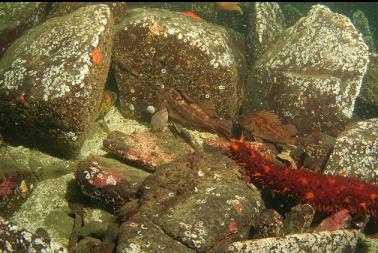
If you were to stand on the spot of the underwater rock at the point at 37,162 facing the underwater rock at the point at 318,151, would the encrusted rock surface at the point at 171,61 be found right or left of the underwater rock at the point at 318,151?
left

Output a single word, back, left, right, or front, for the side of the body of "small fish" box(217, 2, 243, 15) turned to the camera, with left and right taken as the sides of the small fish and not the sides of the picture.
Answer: left

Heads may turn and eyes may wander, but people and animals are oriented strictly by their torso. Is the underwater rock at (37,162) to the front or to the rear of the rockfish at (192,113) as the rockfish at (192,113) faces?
to the front

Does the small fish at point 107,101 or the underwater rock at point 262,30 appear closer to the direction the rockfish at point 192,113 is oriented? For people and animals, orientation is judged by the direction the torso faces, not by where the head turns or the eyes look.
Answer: the small fish

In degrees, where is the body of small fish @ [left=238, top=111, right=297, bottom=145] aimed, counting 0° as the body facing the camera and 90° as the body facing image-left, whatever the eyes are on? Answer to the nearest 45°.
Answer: approximately 90°

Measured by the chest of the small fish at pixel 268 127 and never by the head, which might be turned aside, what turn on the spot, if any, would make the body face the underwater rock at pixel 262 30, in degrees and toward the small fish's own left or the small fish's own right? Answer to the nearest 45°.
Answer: approximately 90° to the small fish's own right

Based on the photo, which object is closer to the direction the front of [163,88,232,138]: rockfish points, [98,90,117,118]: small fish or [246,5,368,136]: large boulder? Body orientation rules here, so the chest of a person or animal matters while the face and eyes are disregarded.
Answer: the small fish

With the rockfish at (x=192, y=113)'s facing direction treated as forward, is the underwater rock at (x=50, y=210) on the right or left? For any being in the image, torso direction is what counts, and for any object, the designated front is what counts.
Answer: on its left

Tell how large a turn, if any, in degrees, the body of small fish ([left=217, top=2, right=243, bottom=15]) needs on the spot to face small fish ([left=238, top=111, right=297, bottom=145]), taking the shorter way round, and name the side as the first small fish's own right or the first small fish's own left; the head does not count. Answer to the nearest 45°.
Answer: approximately 90° to the first small fish's own left

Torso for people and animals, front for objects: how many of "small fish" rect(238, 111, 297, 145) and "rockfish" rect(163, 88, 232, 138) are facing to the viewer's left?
2

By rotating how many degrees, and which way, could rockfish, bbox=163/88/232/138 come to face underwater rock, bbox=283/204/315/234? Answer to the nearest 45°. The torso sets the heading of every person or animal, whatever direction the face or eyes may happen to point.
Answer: approximately 135° to its left

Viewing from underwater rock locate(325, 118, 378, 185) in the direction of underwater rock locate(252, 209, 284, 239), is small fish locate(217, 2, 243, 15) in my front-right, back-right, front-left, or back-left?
back-right

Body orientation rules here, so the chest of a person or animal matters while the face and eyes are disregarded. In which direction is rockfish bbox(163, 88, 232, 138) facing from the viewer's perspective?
to the viewer's left
